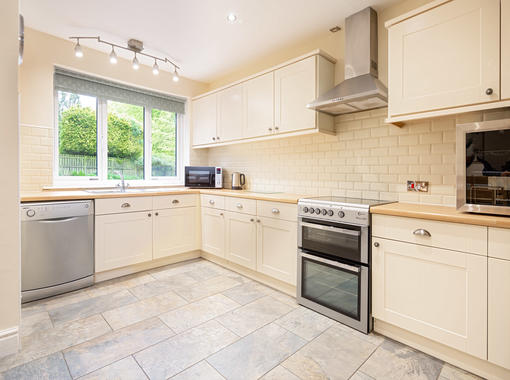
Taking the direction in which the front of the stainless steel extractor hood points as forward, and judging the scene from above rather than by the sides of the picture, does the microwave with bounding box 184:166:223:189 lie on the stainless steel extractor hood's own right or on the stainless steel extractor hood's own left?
on the stainless steel extractor hood's own right

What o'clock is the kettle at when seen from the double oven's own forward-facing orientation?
The kettle is roughly at 3 o'clock from the double oven.

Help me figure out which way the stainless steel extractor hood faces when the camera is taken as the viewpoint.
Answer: facing the viewer and to the left of the viewer

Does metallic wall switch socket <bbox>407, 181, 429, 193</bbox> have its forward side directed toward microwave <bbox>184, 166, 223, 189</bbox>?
no

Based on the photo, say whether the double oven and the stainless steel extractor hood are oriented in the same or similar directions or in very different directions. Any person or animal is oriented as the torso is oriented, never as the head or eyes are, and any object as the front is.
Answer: same or similar directions

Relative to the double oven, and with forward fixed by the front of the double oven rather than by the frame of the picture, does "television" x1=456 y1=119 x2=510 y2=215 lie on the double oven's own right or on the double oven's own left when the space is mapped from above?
on the double oven's own left

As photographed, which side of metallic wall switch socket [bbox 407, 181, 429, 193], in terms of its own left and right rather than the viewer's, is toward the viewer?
front

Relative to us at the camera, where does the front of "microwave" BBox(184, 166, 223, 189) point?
facing the viewer

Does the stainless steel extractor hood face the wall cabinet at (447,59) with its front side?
no
